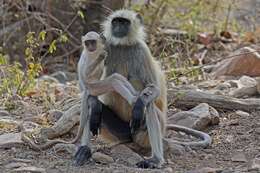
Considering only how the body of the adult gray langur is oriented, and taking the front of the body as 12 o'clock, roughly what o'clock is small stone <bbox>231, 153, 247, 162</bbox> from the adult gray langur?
The small stone is roughly at 8 o'clock from the adult gray langur.

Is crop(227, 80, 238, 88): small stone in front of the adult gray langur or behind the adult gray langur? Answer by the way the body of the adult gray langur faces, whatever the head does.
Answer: behind

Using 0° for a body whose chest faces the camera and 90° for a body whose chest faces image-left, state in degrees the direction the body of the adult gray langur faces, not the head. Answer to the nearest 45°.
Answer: approximately 45°

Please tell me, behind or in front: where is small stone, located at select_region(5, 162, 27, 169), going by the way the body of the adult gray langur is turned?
in front

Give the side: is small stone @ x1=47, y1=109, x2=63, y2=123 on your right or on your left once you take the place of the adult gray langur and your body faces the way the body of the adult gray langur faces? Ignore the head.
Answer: on your right

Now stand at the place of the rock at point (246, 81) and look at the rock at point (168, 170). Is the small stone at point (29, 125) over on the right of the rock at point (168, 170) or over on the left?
right

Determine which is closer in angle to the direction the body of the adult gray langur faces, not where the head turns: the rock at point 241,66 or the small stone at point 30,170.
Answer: the small stone
